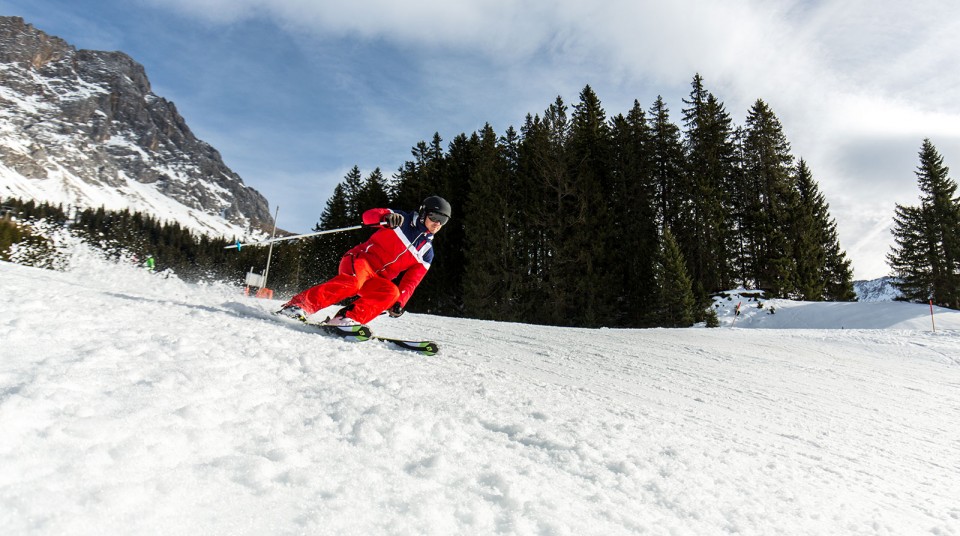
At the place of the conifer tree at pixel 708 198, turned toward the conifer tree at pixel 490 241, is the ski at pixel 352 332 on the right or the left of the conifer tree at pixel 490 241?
left

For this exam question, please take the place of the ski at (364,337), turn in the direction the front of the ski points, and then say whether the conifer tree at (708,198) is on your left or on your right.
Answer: on your left

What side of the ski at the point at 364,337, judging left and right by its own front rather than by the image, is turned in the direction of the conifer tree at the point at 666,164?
left

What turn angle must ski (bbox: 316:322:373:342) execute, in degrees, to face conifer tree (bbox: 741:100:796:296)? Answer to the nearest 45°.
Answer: approximately 90° to its left

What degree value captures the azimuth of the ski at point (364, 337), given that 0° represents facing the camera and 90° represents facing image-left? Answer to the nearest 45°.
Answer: approximately 315°

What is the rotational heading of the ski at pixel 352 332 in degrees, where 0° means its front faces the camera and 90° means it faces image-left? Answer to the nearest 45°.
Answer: approximately 315°

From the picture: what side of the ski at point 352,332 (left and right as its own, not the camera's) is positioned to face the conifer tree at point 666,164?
left

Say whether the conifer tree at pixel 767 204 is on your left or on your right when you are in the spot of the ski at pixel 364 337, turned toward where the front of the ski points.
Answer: on your left

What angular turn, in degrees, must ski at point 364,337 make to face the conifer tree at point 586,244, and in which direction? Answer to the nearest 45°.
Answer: approximately 90° to its left

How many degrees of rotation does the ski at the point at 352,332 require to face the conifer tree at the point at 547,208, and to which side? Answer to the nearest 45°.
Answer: approximately 90° to its left
